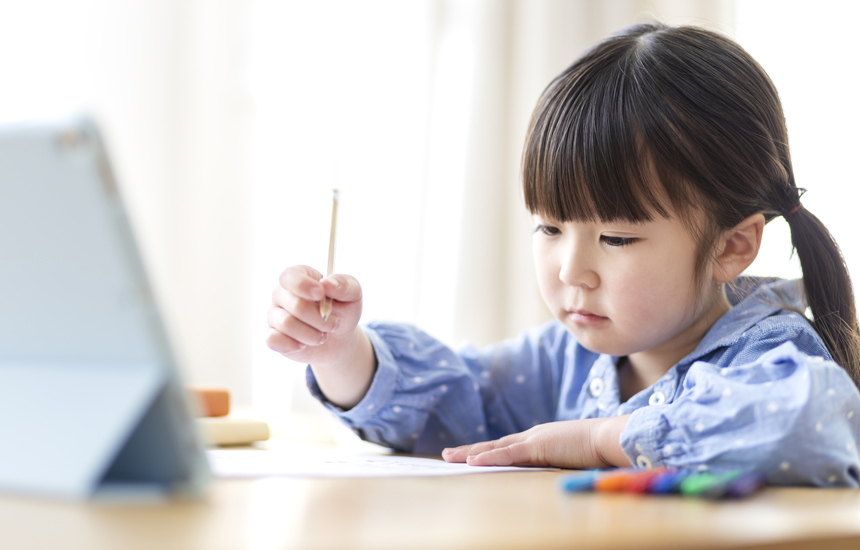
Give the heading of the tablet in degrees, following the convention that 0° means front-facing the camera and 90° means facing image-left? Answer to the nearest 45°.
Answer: approximately 225°

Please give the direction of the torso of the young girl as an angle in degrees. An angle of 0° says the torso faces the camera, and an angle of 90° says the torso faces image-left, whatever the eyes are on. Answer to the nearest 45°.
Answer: approximately 45°

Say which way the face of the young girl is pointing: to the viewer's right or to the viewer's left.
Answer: to the viewer's left
